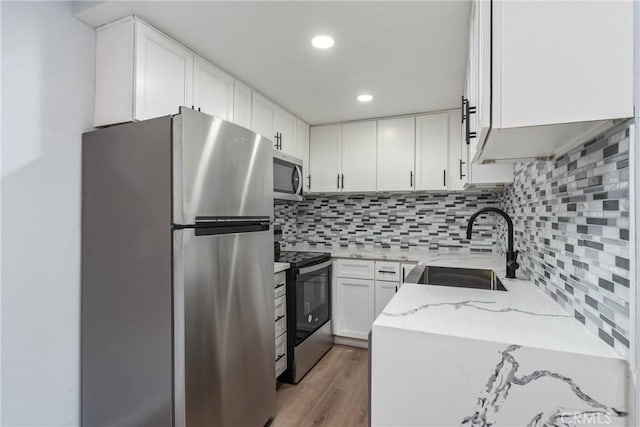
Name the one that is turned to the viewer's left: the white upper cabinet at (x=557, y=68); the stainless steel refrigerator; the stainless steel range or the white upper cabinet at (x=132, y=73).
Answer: the white upper cabinet at (x=557, y=68)

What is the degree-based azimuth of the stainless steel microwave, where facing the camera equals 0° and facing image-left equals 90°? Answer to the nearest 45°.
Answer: approximately 315°

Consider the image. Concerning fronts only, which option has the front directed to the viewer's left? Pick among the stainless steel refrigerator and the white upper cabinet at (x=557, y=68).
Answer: the white upper cabinet

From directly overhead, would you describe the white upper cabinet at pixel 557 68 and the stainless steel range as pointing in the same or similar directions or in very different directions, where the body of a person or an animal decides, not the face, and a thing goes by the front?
very different directions

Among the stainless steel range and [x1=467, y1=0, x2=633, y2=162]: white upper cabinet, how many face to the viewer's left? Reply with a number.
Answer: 1

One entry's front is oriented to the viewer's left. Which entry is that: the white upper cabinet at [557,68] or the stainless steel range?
the white upper cabinet

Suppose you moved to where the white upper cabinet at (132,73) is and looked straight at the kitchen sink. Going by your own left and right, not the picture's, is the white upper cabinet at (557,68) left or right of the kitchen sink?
right

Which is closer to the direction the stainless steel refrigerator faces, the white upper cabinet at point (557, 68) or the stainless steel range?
the white upper cabinet

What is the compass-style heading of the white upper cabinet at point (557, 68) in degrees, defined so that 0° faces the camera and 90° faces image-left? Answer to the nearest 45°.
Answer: approximately 90°

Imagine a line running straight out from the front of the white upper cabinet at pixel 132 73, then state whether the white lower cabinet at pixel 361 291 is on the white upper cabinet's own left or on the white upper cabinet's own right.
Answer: on the white upper cabinet's own left

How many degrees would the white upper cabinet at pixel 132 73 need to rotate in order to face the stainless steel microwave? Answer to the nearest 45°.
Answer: approximately 90° to its left
